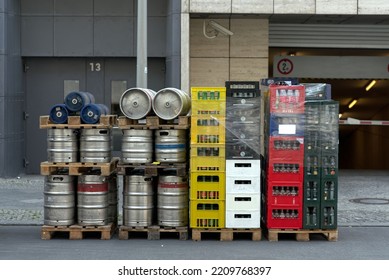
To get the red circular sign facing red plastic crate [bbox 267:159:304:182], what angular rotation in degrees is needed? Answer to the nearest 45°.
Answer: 0° — it already faces it

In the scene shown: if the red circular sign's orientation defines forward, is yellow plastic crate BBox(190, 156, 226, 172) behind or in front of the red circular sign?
in front

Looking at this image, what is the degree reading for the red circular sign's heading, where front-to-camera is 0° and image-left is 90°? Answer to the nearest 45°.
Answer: approximately 0°

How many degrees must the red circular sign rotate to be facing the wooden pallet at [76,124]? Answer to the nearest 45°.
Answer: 0° — it already faces it

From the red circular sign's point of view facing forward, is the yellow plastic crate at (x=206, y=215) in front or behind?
in front

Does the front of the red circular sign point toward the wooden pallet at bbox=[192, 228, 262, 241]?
yes

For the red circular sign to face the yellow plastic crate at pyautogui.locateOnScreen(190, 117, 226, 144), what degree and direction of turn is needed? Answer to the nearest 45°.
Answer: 0° — it already faces it

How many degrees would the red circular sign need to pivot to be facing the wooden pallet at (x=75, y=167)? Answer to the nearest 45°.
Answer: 0° — it already faces it

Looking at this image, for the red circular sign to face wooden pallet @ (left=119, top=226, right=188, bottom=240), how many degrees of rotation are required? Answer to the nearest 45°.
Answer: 0° — it already faces it

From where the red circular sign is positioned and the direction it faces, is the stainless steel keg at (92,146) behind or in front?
in front

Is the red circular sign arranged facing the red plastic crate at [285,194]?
yes
